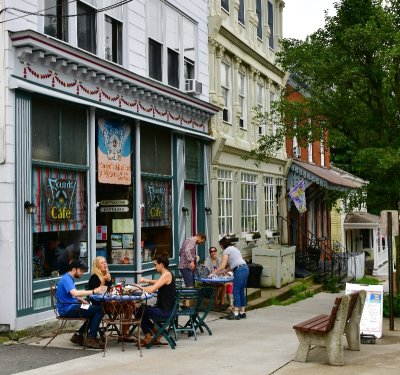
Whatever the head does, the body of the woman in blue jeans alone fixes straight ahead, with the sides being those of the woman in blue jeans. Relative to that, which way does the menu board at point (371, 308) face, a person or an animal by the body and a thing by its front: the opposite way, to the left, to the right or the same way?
to the left

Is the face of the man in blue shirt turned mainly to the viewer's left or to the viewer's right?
to the viewer's right

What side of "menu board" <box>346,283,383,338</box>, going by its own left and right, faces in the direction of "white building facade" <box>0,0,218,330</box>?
right

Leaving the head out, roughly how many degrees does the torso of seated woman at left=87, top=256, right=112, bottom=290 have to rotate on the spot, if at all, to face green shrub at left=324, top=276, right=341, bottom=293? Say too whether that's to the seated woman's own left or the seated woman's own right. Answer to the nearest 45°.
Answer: approximately 90° to the seated woman's own left

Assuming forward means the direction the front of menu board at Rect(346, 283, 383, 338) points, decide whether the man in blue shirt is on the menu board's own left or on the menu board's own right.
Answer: on the menu board's own right

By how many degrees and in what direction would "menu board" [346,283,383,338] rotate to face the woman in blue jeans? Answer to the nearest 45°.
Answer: approximately 135° to its right

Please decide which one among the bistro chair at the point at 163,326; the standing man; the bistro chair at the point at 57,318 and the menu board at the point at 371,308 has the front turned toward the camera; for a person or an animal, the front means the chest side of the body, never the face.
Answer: the menu board

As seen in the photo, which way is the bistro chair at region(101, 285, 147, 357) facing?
away from the camera

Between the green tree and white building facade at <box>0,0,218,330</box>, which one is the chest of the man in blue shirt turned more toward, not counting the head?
the green tree

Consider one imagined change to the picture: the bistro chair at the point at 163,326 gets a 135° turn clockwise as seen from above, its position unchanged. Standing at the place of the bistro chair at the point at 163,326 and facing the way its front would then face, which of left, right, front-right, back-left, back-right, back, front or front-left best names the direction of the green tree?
front

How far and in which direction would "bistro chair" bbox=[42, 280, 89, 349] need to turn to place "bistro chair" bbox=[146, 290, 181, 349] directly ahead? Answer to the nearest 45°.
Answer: approximately 45° to its right

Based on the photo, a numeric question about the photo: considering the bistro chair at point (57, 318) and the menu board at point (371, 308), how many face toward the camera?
1

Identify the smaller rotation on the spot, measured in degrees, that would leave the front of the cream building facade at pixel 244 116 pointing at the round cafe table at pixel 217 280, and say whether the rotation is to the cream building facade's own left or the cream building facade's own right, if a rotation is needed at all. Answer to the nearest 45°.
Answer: approximately 45° to the cream building facade's own right

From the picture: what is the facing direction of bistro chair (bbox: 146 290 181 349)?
to the viewer's left

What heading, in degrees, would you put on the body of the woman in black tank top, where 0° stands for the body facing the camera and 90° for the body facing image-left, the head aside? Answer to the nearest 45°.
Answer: approximately 90°
